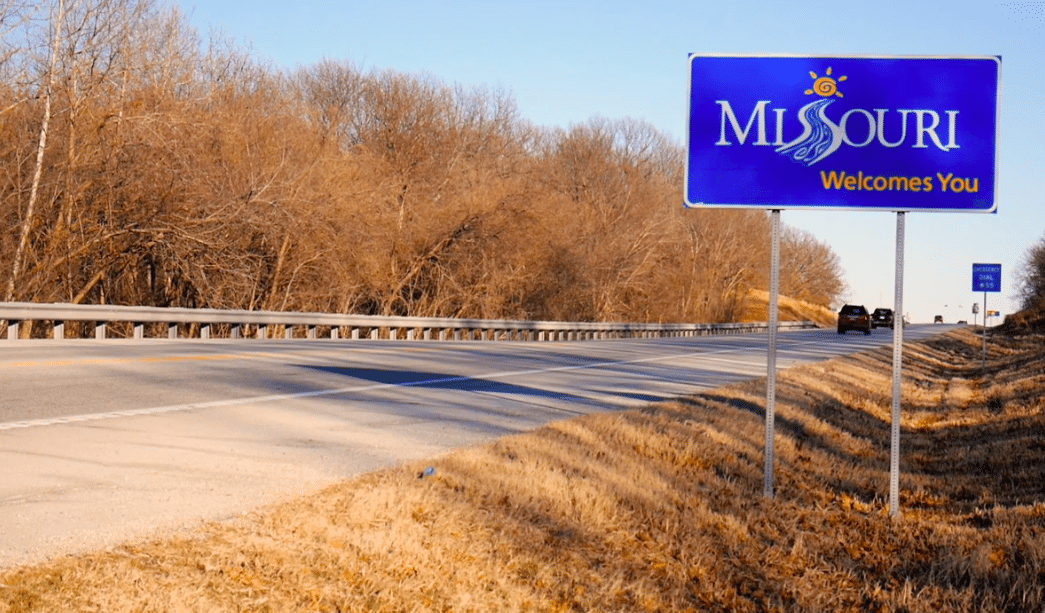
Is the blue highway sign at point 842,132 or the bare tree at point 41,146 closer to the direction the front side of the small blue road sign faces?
the blue highway sign

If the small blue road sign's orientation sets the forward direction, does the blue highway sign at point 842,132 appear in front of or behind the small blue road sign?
in front

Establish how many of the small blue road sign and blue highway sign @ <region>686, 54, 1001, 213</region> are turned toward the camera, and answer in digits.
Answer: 2

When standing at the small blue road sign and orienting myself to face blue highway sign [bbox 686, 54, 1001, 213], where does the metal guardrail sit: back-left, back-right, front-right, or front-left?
front-right

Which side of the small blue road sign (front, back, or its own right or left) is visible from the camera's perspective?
front

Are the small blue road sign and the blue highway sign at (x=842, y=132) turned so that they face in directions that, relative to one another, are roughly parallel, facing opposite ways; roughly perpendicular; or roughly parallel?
roughly parallel

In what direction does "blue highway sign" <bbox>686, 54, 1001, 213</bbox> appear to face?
toward the camera

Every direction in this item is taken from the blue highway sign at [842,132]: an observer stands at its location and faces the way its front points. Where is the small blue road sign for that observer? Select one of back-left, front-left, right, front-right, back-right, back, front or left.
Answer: back

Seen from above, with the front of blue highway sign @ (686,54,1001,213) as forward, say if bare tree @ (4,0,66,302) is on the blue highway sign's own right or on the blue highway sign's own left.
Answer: on the blue highway sign's own right
